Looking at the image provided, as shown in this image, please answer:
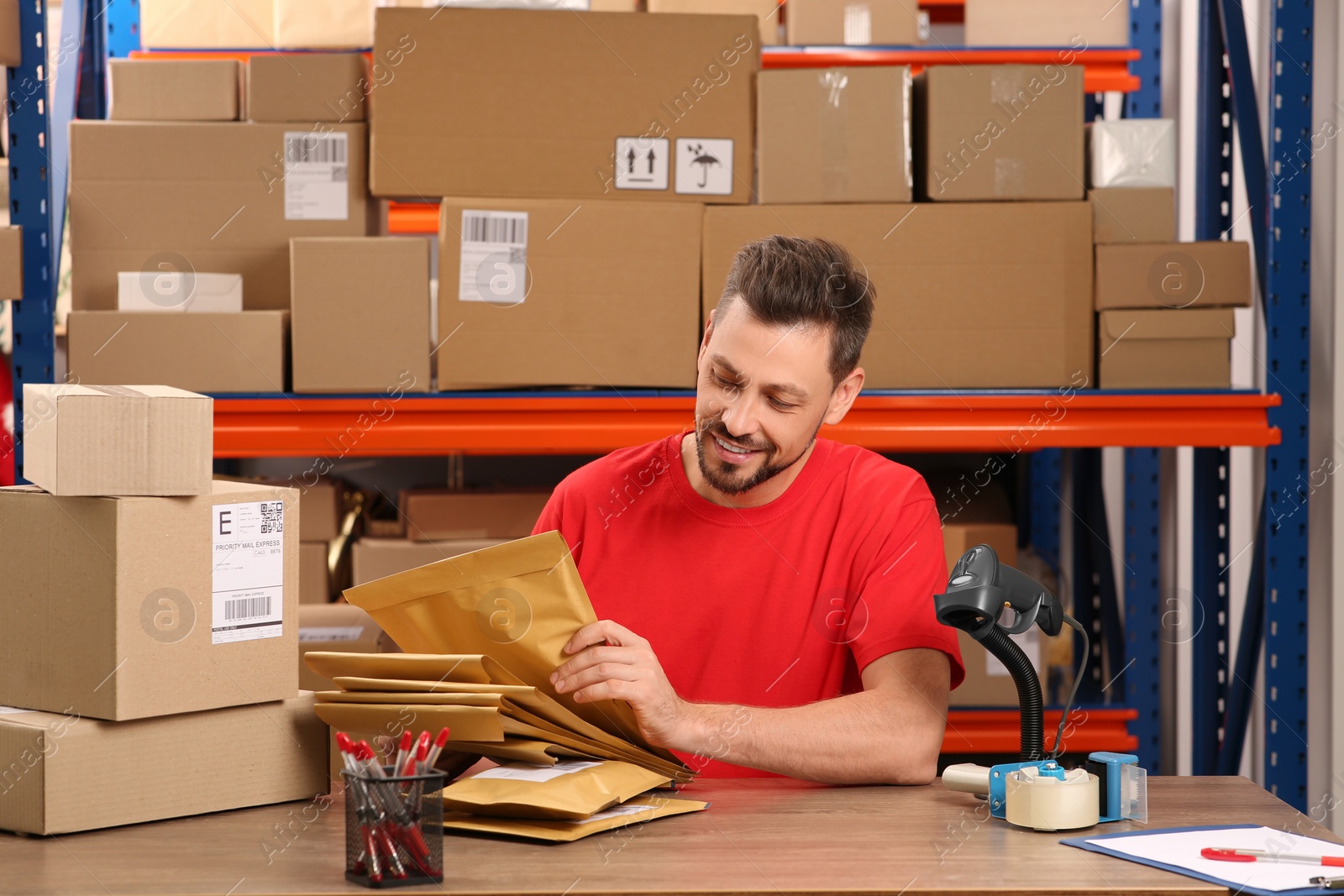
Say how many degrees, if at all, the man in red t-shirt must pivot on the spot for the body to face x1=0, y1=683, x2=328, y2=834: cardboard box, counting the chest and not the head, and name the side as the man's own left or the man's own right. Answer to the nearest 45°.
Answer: approximately 45° to the man's own right

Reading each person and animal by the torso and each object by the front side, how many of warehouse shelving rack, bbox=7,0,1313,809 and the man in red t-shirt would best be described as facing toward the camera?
2

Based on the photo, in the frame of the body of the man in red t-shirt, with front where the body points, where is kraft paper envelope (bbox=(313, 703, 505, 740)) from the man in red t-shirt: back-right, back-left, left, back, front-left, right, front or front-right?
front-right

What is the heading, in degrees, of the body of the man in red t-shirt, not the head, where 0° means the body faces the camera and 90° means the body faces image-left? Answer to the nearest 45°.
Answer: approximately 0°

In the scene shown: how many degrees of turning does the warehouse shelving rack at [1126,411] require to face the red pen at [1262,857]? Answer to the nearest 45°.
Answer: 0° — it already faces it

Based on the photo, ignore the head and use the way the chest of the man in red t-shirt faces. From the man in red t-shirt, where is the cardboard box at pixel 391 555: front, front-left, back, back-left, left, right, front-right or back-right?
back-right

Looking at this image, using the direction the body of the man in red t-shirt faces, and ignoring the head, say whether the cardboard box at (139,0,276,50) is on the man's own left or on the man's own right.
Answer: on the man's own right

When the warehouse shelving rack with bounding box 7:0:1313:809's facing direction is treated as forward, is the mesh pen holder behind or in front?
in front

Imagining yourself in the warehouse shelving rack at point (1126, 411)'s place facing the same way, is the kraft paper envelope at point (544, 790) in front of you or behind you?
in front
